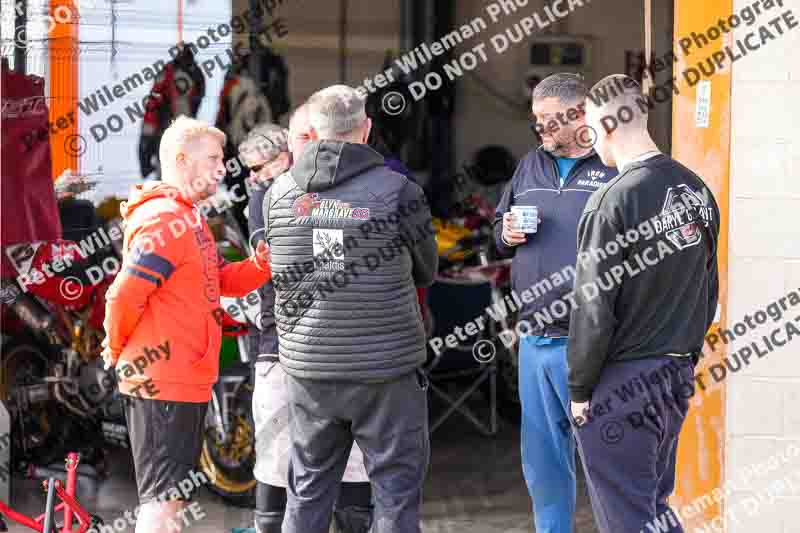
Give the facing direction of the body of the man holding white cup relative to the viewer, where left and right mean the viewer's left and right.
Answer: facing the viewer

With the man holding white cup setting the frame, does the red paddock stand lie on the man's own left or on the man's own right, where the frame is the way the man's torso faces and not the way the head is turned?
on the man's own right

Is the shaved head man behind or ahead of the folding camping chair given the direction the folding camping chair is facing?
ahead

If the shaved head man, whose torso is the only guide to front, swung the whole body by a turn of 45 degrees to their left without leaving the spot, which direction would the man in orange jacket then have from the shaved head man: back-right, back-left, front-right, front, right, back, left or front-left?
front

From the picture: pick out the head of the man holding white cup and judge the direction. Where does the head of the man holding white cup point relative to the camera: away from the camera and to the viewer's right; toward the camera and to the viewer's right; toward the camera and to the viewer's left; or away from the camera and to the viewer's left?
toward the camera and to the viewer's left

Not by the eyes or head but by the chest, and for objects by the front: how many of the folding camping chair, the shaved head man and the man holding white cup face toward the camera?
2

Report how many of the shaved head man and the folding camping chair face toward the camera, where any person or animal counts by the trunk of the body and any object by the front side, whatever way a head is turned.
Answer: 1

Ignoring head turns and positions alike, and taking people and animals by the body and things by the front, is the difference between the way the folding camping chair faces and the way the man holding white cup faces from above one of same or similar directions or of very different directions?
same or similar directions

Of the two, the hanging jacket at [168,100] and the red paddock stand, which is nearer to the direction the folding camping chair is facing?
the red paddock stand

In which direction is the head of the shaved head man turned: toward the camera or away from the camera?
away from the camera

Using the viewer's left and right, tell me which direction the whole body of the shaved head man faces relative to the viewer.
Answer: facing away from the viewer and to the left of the viewer

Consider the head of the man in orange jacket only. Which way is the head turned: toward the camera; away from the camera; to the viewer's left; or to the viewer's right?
to the viewer's right

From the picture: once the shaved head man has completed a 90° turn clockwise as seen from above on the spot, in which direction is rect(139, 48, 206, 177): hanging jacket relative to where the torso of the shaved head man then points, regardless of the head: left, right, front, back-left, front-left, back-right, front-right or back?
left

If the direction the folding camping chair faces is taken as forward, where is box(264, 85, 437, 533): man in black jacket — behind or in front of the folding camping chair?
in front
